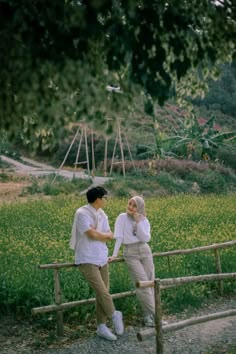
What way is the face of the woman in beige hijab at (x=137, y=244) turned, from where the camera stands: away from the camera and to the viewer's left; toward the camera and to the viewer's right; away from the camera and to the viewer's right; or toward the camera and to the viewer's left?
toward the camera and to the viewer's left

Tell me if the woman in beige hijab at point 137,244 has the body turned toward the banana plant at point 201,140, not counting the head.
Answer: no

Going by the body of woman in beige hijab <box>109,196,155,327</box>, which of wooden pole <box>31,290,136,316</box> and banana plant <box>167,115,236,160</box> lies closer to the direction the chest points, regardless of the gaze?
the wooden pole

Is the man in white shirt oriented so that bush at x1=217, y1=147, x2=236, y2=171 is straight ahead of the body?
no

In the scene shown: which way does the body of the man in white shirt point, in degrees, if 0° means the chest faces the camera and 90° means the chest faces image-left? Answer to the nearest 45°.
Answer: approximately 315°

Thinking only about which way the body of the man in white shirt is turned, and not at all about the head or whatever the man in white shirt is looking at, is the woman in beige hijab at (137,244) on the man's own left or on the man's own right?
on the man's own left

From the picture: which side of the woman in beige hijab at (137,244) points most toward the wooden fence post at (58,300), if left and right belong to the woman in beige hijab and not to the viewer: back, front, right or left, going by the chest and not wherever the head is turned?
right

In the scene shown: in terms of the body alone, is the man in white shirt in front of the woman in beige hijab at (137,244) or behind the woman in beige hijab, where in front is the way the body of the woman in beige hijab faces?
in front

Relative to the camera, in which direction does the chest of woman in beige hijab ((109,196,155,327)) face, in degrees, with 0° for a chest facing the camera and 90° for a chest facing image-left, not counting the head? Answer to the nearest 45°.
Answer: approximately 0°

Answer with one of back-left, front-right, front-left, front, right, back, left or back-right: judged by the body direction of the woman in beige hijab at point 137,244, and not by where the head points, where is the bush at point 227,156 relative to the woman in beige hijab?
back

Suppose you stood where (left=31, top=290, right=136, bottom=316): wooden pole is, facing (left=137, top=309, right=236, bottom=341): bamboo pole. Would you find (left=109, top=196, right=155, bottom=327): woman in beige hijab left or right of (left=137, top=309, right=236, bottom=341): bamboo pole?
left

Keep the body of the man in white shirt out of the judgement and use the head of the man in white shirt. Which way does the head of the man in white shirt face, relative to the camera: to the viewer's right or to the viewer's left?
to the viewer's right

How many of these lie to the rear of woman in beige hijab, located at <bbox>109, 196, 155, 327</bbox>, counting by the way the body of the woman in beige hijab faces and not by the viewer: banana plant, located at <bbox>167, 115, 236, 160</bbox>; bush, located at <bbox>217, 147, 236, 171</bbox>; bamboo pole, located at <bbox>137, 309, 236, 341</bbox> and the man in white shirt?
2

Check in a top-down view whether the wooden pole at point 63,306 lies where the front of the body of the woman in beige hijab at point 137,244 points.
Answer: no

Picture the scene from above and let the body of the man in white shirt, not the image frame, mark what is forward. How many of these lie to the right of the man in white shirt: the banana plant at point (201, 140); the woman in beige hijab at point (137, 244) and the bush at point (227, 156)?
0
